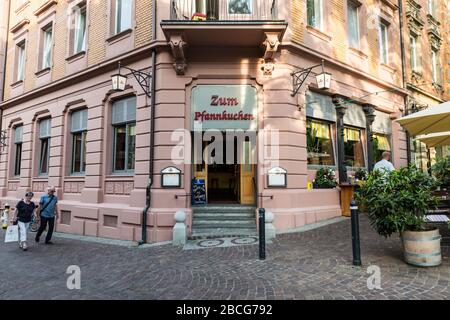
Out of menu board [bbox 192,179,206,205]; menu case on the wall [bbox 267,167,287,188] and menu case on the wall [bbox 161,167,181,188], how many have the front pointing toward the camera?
3

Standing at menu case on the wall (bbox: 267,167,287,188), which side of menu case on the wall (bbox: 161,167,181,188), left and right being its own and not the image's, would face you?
left

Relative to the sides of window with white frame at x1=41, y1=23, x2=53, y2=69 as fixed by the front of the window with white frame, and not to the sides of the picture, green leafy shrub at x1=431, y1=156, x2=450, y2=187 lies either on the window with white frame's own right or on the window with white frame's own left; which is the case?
on the window with white frame's own left

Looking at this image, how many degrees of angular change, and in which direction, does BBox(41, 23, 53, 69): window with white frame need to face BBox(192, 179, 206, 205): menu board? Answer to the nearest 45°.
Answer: approximately 90° to its left

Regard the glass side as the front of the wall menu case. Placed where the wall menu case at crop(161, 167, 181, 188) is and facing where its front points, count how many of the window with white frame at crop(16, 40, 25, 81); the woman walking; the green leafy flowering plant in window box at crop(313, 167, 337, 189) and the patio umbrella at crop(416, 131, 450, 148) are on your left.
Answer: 2

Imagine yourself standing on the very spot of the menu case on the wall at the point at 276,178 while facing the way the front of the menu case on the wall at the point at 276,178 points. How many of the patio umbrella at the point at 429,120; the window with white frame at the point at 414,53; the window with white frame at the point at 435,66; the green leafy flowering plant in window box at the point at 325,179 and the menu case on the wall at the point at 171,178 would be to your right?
1

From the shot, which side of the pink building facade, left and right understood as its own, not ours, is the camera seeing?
front

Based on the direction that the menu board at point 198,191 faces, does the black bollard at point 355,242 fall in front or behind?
in front

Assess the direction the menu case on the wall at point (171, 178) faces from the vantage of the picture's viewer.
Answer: facing the viewer

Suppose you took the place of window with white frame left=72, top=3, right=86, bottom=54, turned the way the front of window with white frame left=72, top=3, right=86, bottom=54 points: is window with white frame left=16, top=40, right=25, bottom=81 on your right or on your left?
on your right

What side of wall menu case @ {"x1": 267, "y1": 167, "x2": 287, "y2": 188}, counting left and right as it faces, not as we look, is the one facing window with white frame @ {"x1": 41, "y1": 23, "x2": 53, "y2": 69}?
right

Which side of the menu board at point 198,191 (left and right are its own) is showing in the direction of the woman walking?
right

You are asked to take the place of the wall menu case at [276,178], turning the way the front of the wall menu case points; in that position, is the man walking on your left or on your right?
on your right

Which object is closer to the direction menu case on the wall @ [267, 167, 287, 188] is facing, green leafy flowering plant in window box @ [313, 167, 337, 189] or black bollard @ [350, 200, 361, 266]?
the black bollard

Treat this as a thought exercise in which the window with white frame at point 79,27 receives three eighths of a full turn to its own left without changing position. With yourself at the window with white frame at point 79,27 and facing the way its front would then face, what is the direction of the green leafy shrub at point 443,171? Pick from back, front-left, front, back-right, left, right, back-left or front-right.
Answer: front-right

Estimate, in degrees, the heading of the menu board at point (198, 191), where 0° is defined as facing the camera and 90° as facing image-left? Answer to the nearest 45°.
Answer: approximately 0°
